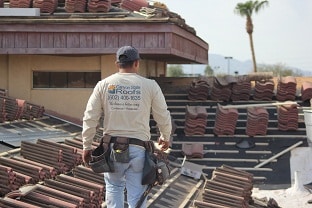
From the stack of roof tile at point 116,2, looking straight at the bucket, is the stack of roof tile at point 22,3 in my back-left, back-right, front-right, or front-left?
back-right

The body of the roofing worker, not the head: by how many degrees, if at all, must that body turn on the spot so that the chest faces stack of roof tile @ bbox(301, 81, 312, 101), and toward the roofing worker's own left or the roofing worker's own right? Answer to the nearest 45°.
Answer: approximately 45° to the roofing worker's own right

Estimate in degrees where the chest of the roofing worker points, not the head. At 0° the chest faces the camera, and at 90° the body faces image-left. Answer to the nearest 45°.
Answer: approximately 180°

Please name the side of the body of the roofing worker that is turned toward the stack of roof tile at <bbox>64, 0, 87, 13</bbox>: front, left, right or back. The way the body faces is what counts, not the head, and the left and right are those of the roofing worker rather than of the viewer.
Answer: front

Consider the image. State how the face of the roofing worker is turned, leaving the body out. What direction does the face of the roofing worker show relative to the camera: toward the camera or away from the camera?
away from the camera

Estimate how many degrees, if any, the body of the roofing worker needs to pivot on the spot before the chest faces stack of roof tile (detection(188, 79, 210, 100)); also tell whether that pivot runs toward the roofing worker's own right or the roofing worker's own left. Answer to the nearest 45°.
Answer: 0° — they already face it

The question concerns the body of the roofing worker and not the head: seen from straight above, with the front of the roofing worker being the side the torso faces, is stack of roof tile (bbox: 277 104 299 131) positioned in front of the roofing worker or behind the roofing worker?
in front

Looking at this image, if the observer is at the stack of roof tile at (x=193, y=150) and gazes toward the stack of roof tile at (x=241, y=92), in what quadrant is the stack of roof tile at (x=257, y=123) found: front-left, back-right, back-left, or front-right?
front-right

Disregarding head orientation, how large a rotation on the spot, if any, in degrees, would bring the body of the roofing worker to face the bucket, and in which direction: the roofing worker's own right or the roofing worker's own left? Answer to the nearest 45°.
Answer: approximately 45° to the roofing worker's own right

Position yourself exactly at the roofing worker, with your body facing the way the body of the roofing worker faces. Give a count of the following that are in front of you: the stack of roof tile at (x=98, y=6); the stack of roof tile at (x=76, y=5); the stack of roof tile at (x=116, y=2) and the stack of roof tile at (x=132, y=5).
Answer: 4

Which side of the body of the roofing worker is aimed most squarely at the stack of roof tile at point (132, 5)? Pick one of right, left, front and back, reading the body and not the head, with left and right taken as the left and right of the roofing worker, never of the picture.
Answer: front

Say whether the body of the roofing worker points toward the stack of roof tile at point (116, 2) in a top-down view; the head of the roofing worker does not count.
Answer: yes

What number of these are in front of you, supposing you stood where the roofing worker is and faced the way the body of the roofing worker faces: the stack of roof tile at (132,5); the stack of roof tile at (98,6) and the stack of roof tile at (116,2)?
3

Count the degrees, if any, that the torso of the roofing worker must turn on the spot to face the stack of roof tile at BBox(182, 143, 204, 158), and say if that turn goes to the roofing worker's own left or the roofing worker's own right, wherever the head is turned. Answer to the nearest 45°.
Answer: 0° — they already face it
